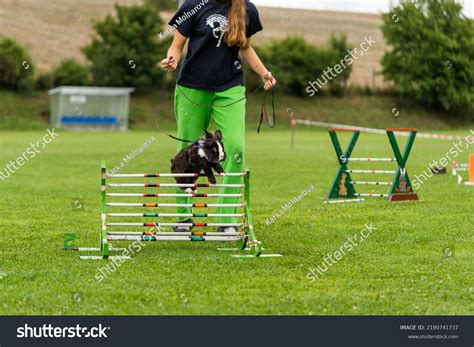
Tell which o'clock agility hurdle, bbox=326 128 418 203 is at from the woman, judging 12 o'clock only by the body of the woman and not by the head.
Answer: The agility hurdle is roughly at 7 o'clock from the woman.

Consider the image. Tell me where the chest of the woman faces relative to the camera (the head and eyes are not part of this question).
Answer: toward the camera

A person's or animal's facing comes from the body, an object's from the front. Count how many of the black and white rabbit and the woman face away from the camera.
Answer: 0

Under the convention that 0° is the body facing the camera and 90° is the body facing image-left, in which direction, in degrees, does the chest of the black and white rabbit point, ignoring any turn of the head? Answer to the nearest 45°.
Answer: approximately 315°

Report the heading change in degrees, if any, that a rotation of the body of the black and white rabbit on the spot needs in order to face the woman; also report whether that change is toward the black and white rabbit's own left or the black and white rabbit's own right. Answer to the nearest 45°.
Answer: approximately 135° to the black and white rabbit's own left

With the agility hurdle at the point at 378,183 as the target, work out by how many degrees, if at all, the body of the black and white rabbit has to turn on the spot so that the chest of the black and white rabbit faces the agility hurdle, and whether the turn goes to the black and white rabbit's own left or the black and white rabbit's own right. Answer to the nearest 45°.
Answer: approximately 90° to the black and white rabbit's own left

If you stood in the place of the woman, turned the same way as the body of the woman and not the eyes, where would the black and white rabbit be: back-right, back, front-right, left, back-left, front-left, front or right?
front
